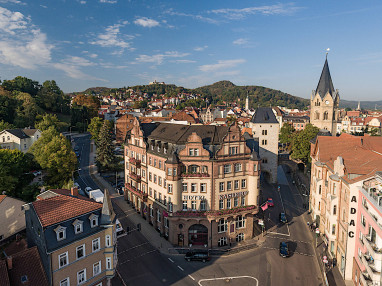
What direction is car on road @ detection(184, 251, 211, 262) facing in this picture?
to the viewer's left

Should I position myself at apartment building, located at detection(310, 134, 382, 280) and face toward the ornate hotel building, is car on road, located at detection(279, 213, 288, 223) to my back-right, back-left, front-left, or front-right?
front-right

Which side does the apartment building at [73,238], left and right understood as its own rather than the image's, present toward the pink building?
front

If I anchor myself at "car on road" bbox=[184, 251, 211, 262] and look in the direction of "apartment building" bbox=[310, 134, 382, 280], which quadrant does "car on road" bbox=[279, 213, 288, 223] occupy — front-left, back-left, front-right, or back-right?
front-left

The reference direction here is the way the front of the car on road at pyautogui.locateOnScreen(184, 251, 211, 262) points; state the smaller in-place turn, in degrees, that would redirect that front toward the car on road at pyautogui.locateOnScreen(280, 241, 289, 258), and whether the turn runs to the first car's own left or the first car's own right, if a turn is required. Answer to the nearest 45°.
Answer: approximately 180°

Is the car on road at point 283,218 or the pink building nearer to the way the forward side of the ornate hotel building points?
the pink building

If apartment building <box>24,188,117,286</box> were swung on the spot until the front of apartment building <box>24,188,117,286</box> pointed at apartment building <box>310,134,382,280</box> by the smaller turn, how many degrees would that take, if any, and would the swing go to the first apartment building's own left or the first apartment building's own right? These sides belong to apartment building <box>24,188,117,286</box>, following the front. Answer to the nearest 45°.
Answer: approximately 45° to the first apartment building's own left

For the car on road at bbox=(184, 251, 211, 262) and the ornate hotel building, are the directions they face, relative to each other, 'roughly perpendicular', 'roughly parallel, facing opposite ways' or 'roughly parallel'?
roughly perpendicular

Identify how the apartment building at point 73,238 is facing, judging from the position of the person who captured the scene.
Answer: facing the viewer and to the right of the viewer

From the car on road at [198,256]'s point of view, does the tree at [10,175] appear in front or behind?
in front

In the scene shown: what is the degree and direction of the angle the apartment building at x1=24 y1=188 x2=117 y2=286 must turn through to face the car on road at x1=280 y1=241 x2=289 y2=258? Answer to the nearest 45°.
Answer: approximately 45° to its left

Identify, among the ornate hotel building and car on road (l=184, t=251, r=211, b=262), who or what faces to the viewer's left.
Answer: the car on road

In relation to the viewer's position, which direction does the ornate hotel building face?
facing the viewer

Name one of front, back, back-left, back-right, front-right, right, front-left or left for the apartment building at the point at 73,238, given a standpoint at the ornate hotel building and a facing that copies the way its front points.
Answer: front-right
